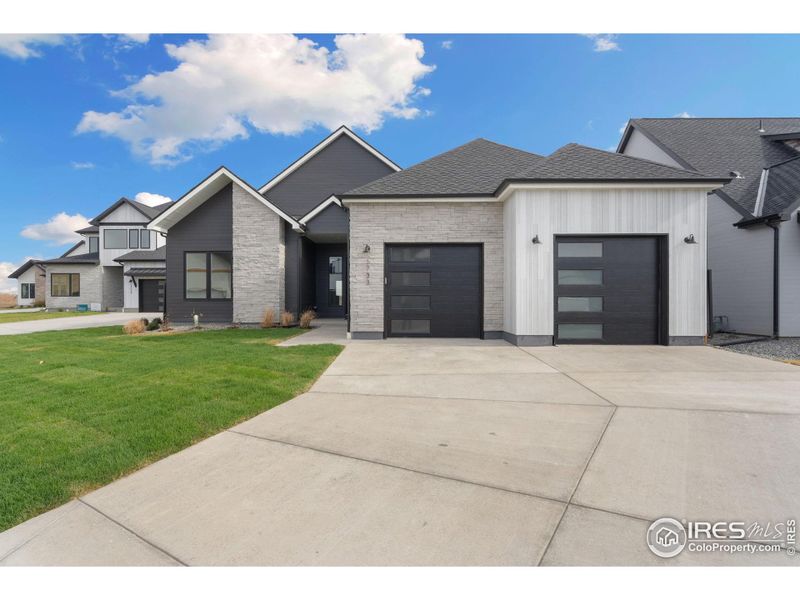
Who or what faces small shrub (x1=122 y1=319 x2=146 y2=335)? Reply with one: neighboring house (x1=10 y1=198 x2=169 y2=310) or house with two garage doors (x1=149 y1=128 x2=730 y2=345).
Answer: neighboring house (x1=10 y1=198 x2=169 y2=310)

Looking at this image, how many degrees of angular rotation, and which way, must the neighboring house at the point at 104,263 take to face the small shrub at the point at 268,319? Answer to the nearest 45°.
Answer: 0° — it already faces it

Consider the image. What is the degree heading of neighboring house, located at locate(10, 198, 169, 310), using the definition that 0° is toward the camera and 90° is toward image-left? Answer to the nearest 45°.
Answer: approximately 0°

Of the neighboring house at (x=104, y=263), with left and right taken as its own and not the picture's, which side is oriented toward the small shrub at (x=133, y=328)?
front

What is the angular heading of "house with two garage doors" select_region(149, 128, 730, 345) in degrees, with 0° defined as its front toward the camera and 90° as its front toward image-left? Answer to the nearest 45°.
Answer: approximately 0°

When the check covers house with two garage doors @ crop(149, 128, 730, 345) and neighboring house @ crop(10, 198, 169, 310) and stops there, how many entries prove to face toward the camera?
2

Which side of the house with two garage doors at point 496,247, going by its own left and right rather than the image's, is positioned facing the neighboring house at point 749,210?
left

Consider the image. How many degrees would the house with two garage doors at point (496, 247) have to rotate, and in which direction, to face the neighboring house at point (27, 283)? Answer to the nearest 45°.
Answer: approximately 135° to its right
